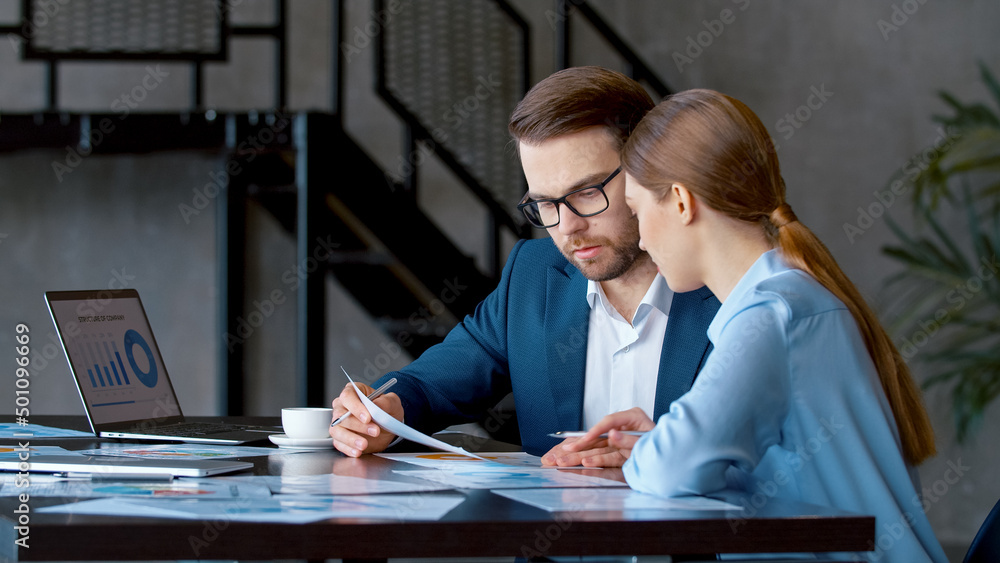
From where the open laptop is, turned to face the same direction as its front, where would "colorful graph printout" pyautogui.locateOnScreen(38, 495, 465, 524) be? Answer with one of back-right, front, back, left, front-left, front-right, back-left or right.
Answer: front-right

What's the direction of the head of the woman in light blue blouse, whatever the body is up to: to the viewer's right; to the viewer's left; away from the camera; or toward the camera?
to the viewer's left

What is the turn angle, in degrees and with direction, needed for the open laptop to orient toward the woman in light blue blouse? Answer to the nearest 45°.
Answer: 0° — it already faces them

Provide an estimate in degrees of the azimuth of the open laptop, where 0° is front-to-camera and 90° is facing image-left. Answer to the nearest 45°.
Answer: approximately 315°

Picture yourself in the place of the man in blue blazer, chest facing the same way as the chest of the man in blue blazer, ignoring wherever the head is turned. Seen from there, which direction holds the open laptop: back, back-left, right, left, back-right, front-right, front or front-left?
right

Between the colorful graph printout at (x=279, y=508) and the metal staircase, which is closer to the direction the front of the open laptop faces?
the colorful graph printout

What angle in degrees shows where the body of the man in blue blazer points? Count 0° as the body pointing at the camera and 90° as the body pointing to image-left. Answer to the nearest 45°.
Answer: approximately 0°

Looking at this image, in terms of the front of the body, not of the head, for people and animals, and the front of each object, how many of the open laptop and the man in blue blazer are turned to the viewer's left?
0

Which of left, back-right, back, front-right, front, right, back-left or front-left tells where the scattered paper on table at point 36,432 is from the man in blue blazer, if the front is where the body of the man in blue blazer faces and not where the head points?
right

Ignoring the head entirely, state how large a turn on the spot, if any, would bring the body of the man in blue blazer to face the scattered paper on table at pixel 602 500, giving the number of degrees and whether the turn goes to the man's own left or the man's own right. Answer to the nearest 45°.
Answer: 0° — they already face it
